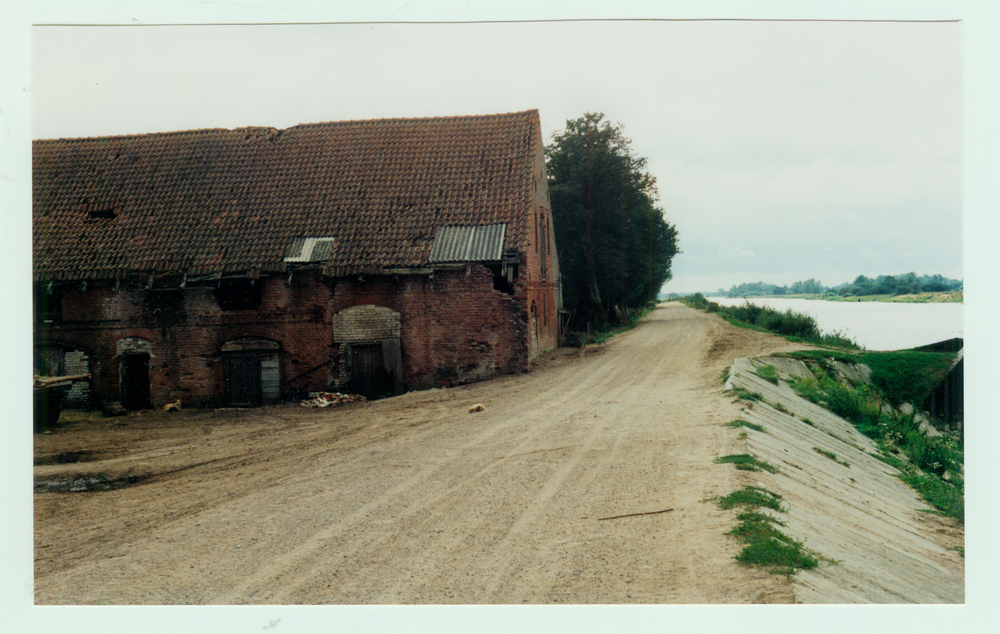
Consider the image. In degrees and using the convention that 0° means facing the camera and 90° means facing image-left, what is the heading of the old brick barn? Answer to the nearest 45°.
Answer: approximately 0°

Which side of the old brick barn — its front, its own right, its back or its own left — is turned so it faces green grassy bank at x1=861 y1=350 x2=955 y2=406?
left

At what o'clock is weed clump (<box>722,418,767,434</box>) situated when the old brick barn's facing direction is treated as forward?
The weed clump is roughly at 11 o'clock from the old brick barn.

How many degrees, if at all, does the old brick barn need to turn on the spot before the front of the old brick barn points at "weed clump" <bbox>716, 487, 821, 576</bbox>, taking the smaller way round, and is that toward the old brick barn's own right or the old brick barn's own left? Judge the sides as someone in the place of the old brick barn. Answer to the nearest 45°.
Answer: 0° — it already faces it
